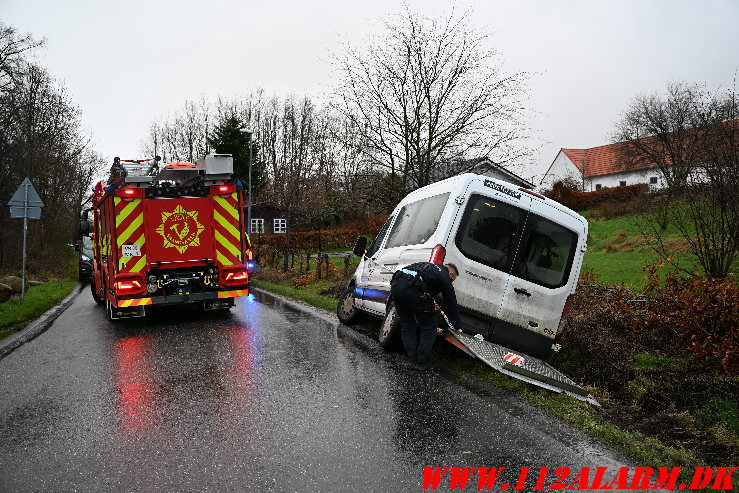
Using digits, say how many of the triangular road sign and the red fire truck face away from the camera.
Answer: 2

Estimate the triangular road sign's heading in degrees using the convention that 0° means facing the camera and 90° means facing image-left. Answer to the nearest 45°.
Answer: approximately 180°

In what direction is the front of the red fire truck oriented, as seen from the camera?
facing away from the viewer

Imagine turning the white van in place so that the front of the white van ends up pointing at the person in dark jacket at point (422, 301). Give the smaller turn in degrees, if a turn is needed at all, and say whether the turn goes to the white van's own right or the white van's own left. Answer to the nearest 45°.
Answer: approximately 90° to the white van's own left

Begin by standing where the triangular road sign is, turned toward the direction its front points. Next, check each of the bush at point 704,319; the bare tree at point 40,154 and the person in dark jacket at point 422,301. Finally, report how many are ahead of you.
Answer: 1

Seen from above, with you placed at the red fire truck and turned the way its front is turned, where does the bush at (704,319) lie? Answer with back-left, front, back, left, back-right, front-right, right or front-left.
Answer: back-right

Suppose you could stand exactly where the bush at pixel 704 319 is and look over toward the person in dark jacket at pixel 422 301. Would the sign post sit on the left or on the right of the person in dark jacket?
right

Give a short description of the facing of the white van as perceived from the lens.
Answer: facing away from the viewer and to the left of the viewer
